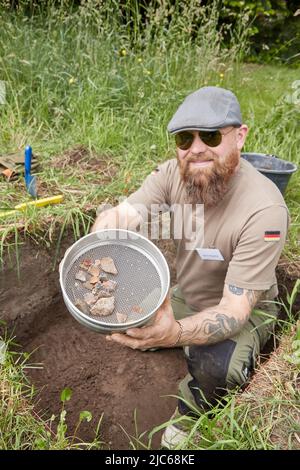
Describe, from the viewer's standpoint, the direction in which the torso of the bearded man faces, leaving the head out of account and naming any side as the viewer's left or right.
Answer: facing the viewer and to the left of the viewer

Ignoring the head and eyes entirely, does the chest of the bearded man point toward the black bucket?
no
